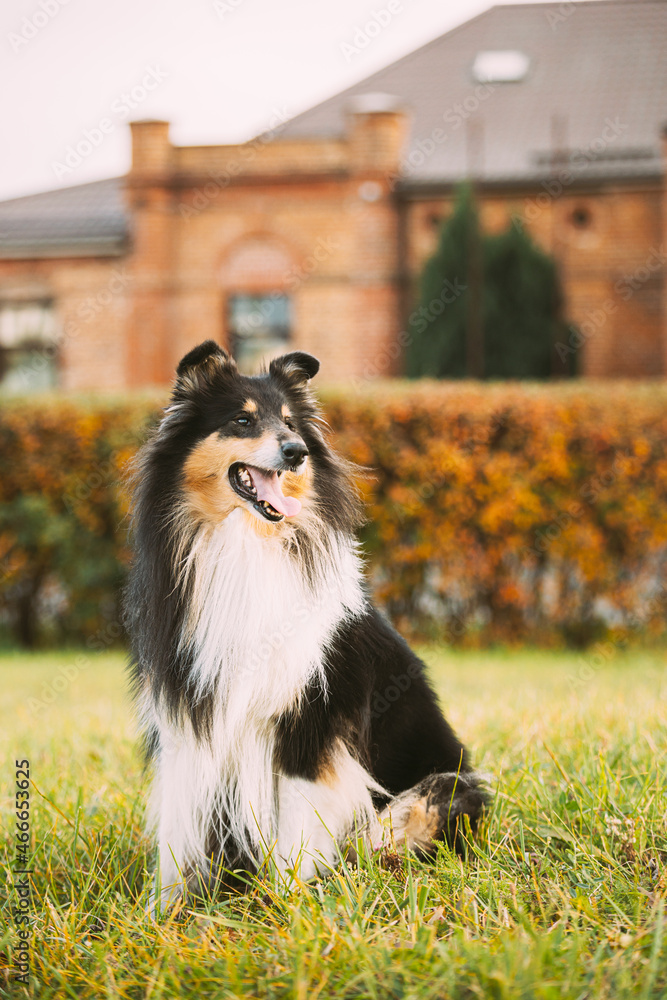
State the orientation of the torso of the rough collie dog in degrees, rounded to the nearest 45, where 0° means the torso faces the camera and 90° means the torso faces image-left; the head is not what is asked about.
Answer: approximately 45°

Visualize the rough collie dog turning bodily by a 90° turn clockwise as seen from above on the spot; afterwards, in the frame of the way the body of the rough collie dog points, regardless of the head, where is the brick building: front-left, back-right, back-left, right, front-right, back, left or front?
front-right
